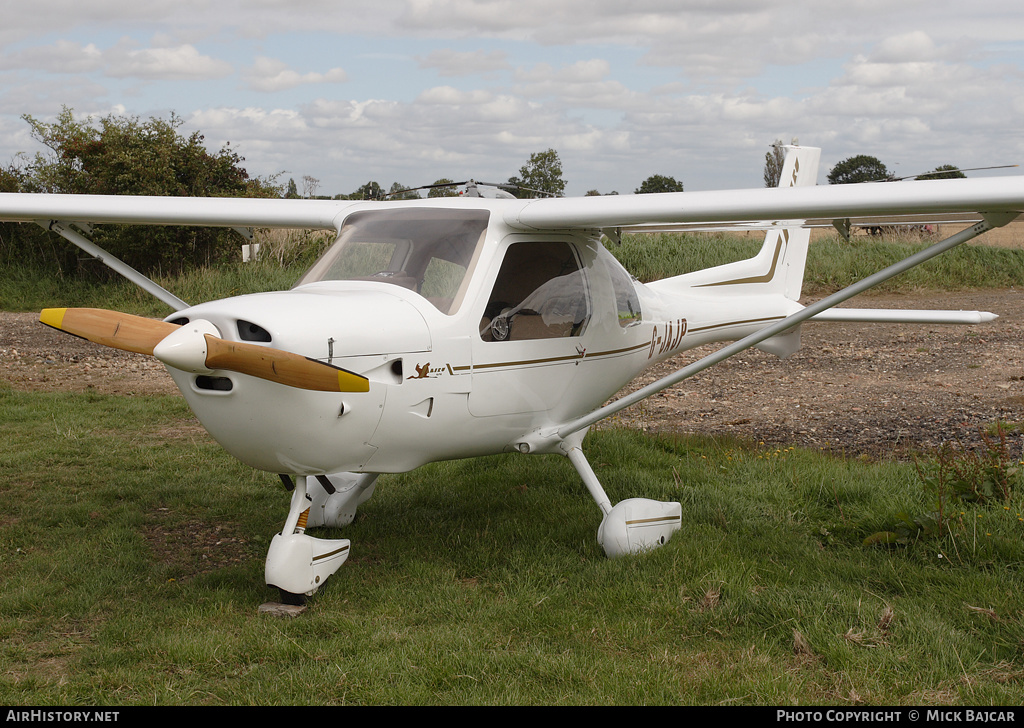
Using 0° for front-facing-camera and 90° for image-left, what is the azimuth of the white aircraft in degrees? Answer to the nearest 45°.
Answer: approximately 45°

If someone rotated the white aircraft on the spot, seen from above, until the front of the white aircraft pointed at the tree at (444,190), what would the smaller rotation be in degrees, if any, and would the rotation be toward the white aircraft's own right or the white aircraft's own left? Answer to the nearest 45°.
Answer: approximately 135° to the white aircraft's own right

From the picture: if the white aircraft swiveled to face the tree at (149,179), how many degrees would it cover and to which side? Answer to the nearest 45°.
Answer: approximately 90° to its right
